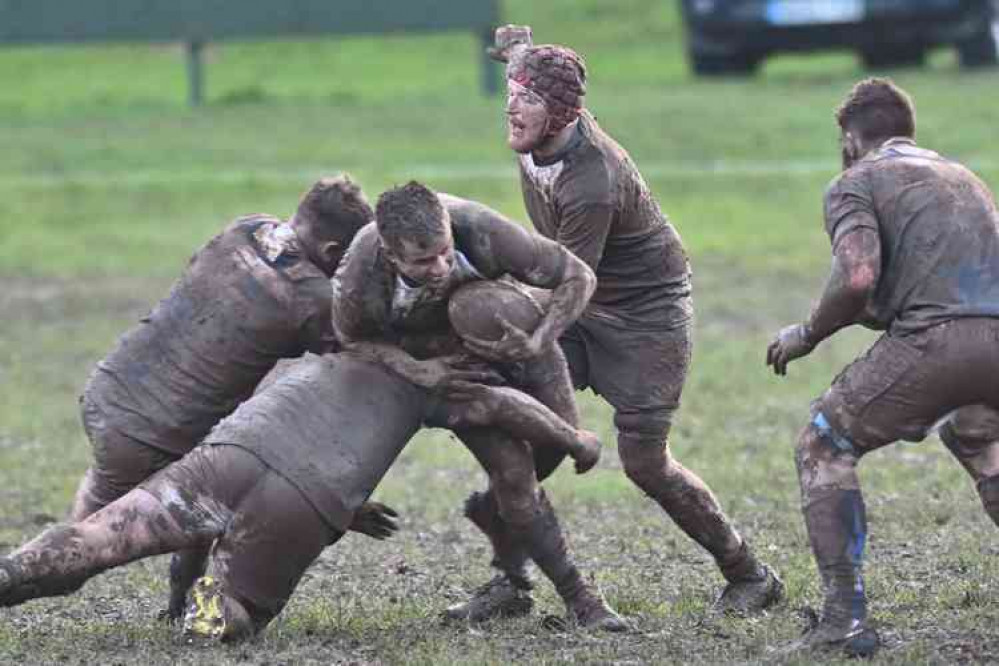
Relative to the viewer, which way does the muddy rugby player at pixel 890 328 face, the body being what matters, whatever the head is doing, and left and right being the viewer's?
facing away from the viewer and to the left of the viewer

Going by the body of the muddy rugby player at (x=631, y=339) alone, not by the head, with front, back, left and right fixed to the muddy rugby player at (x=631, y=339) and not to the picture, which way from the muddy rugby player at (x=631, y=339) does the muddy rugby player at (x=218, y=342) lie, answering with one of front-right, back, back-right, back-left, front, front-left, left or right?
front

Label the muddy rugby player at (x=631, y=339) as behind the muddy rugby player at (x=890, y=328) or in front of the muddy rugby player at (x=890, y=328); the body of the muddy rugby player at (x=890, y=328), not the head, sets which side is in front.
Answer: in front

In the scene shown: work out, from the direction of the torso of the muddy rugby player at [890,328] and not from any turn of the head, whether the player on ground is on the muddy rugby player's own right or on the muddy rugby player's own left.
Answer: on the muddy rugby player's own left

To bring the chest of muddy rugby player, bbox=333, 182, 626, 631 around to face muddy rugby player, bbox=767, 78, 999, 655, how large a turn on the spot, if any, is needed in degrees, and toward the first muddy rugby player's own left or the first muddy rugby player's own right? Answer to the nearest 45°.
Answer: approximately 45° to the first muddy rugby player's own left

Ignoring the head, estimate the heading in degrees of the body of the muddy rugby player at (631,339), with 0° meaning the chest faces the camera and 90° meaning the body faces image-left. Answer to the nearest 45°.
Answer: approximately 90°

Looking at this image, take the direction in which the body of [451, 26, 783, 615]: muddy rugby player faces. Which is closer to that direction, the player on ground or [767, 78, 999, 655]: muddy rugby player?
the player on ground

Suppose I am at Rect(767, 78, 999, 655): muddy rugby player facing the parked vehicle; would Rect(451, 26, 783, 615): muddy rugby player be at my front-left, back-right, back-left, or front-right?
front-left

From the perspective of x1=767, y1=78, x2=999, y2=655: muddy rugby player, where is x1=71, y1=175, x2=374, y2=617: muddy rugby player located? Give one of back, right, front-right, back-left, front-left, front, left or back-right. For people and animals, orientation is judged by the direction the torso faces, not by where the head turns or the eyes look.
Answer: front-left

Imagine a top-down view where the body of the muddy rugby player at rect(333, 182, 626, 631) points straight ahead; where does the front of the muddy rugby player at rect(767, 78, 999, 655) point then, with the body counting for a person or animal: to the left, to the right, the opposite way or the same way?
the opposite way

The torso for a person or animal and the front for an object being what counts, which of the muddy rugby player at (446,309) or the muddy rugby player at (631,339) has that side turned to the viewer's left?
the muddy rugby player at (631,339)

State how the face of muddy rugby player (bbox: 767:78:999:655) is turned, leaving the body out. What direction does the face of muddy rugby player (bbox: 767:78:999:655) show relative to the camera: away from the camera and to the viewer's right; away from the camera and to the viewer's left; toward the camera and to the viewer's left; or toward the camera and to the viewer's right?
away from the camera and to the viewer's left

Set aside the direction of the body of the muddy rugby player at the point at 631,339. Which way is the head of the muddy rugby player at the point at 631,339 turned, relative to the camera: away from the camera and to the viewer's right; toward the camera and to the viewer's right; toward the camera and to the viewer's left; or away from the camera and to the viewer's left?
toward the camera and to the viewer's left

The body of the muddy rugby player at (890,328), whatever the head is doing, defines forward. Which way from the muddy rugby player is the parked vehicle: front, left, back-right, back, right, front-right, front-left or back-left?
front-right

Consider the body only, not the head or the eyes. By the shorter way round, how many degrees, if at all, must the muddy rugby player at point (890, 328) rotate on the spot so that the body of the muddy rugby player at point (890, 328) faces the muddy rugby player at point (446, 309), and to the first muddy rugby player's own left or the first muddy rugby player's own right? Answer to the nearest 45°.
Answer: approximately 45° to the first muddy rugby player's own left

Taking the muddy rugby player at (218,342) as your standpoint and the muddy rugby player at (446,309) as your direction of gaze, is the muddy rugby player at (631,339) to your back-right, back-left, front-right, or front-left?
front-left
